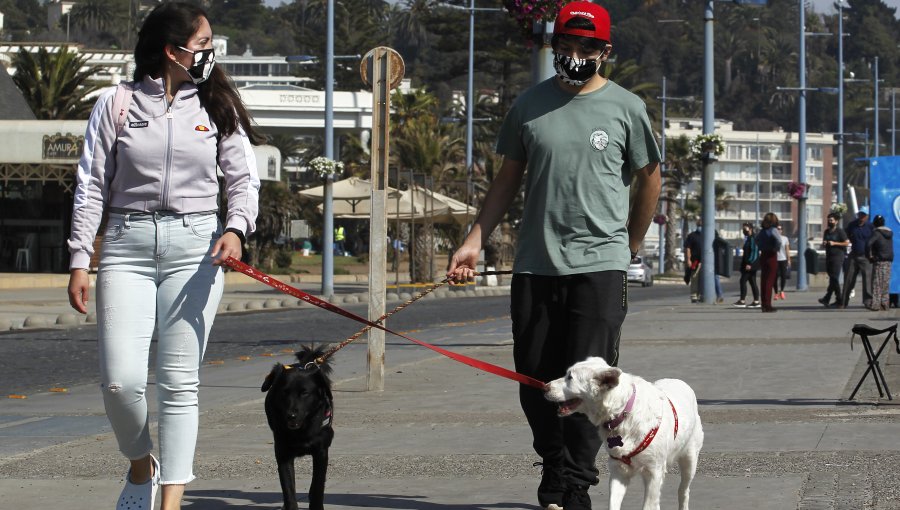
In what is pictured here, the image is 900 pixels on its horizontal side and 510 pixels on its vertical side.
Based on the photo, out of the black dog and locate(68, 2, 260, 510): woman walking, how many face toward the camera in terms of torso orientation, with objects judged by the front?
2

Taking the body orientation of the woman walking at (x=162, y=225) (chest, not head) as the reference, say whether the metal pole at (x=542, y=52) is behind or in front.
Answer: behind

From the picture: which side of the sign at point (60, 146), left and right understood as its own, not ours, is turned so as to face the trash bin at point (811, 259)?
left

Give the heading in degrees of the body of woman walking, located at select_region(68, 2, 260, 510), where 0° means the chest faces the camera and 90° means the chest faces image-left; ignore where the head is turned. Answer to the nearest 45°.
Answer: approximately 0°

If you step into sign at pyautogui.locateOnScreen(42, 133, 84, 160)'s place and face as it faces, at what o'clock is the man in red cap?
The man in red cap is roughly at 12 o'clock from the sign.

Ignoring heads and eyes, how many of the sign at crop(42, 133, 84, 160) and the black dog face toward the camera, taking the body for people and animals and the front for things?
2

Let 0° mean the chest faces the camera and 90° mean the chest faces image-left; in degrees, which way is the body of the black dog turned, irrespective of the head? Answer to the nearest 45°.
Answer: approximately 0°

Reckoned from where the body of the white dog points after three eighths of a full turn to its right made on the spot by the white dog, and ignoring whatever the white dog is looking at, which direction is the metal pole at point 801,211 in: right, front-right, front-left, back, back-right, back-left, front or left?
front
